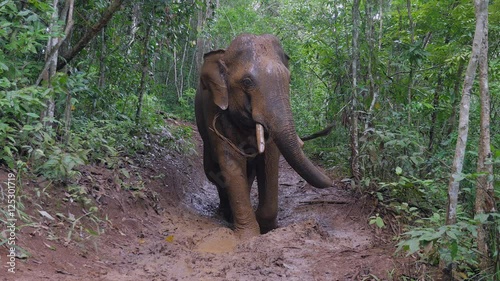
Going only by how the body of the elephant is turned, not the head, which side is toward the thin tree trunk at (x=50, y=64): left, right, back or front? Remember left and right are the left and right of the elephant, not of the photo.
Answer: right

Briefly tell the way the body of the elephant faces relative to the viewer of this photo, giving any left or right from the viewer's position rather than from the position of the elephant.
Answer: facing the viewer and to the right of the viewer

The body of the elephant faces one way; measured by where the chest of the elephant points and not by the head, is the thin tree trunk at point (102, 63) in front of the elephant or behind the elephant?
behind

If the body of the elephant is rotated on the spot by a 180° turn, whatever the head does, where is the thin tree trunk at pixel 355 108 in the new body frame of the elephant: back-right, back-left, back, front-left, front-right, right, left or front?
right

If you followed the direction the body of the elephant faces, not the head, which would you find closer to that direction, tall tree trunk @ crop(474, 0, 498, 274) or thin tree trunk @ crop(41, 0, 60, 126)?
the tall tree trunk

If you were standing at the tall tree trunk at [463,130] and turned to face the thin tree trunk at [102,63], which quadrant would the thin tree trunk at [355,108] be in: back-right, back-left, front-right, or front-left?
front-right

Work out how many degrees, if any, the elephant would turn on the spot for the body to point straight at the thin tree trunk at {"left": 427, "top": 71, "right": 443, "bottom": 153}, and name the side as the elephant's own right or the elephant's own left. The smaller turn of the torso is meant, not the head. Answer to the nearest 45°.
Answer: approximately 90° to the elephant's own left

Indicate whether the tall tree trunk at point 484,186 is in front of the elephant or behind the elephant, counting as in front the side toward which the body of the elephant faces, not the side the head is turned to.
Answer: in front

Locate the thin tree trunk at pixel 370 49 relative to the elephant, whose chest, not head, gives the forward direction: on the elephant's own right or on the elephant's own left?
on the elephant's own left
